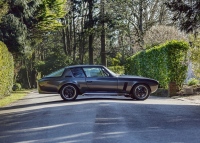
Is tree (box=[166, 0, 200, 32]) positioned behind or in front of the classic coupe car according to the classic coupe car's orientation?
in front

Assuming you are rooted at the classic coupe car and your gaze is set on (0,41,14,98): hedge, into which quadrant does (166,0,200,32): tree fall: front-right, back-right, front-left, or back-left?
back-right

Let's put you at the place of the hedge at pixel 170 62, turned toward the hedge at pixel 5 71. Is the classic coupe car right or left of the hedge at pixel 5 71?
left

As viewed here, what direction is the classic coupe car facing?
to the viewer's right

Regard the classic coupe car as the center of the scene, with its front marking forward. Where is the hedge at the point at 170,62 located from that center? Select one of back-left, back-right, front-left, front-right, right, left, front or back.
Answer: front-left

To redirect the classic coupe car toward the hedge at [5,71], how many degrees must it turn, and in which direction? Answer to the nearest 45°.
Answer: approximately 135° to its left

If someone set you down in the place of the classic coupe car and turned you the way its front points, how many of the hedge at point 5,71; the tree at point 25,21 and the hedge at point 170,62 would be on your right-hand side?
0

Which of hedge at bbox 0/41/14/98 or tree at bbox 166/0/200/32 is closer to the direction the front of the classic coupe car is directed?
the tree

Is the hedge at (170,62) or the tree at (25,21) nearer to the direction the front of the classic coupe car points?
the hedge

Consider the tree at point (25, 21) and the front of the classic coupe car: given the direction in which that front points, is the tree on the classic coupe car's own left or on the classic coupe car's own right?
on the classic coupe car's own left

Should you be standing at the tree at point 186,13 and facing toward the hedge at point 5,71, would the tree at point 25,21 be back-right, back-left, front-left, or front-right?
front-right
